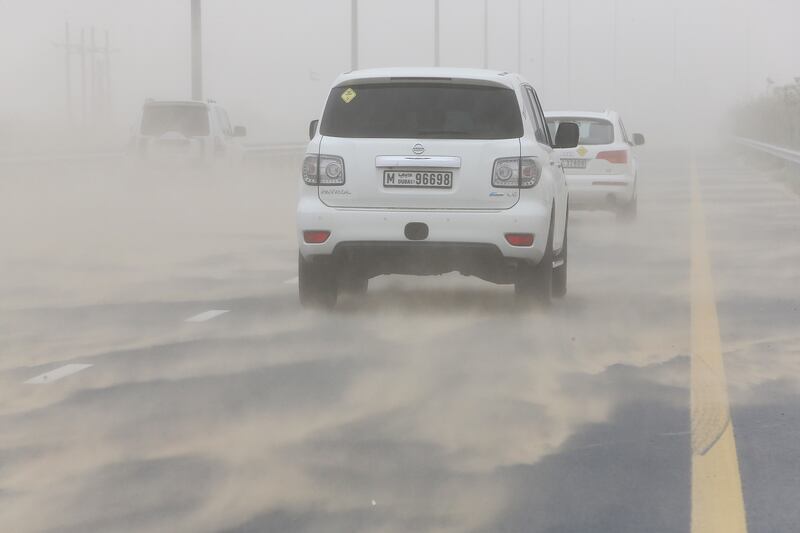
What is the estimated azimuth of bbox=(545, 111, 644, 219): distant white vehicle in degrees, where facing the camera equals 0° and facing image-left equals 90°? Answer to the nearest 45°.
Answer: approximately 180°

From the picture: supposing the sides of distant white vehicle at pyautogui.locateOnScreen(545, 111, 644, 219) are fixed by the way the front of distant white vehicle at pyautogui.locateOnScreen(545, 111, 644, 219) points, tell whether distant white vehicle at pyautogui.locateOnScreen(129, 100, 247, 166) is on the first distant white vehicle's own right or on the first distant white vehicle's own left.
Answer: on the first distant white vehicle's own left

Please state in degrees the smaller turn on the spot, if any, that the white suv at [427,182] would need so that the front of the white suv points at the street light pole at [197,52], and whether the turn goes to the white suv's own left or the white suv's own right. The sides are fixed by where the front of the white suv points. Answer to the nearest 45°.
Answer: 0° — it already faces it

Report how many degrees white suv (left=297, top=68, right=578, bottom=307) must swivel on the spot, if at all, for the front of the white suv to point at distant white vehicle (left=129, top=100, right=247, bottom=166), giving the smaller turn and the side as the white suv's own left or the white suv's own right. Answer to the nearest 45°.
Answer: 0° — it already faces it

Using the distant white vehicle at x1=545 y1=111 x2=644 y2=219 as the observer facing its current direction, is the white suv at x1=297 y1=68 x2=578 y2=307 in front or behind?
behind

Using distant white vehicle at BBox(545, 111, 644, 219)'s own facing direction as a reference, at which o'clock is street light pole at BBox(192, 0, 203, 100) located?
The street light pole is roughly at 11 o'clock from the distant white vehicle.

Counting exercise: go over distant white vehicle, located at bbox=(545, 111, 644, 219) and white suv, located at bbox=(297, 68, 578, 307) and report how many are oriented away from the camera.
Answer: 2

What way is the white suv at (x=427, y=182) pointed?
away from the camera
